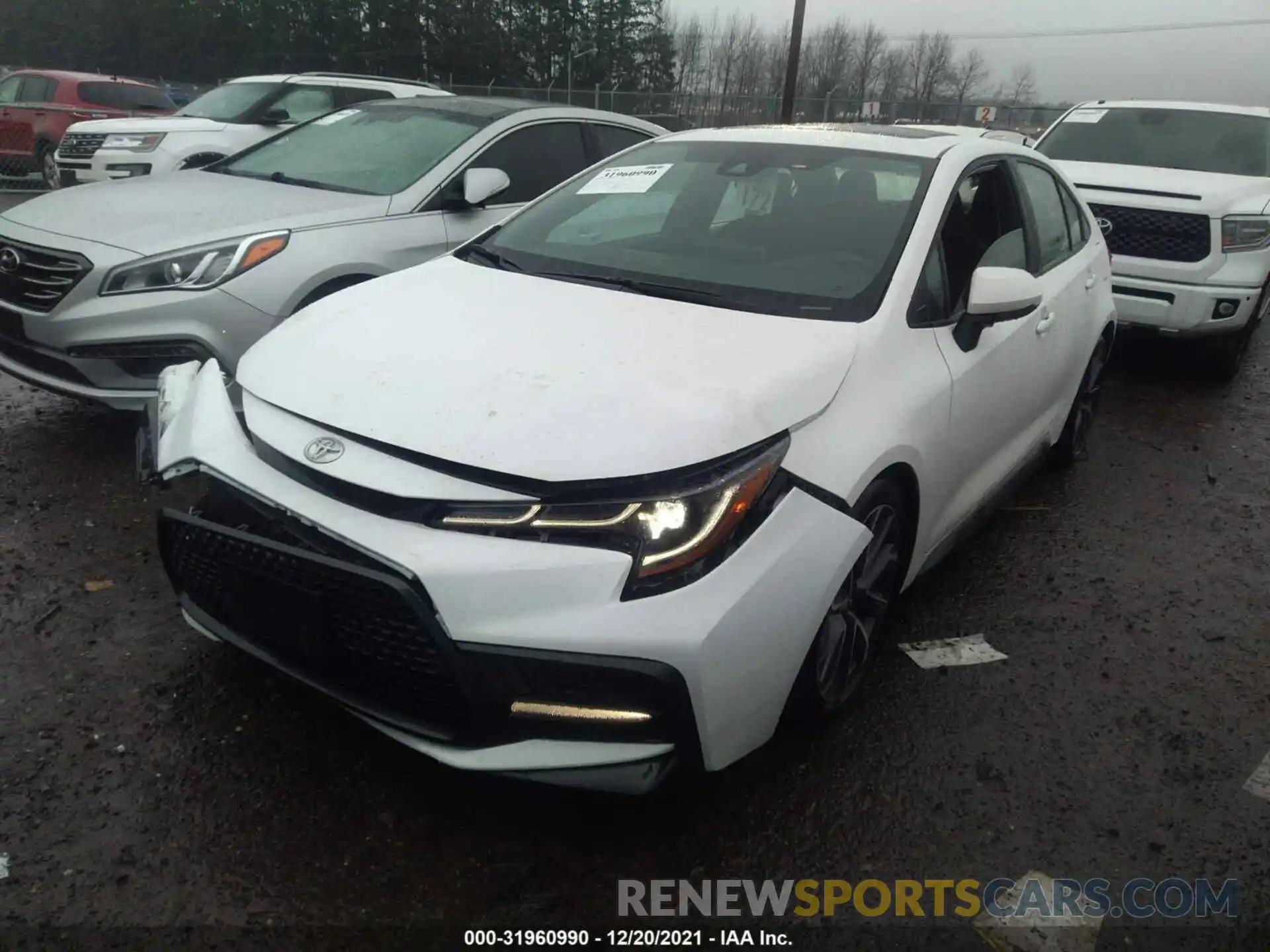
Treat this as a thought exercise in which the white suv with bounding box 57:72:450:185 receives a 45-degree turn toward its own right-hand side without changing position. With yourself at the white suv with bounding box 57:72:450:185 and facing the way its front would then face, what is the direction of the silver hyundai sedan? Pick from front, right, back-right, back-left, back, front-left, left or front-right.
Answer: left

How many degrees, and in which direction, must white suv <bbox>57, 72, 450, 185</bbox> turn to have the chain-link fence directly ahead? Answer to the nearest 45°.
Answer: approximately 180°

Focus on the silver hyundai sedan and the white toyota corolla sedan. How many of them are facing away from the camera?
0

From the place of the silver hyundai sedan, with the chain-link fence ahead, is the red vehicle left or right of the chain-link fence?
left

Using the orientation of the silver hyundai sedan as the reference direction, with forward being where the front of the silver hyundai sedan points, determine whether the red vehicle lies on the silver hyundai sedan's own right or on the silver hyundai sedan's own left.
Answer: on the silver hyundai sedan's own right

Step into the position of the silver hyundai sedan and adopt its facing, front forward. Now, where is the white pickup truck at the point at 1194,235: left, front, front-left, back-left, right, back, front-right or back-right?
back-left

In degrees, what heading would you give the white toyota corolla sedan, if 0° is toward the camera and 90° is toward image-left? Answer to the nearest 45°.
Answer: approximately 45°

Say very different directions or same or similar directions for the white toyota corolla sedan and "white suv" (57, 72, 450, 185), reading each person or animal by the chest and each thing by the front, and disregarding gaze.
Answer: same or similar directions

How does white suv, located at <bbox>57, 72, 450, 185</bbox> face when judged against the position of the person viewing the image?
facing the viewer and to the left of the viewer

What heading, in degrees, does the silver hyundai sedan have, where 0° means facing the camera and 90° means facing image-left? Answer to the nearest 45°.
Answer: approximately 45°

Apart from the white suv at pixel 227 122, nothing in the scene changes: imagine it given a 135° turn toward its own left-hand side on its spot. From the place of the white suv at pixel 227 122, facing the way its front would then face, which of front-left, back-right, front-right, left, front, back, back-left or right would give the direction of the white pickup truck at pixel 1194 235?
front-right

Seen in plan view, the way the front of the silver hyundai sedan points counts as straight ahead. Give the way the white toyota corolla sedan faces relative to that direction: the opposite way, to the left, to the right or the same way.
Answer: the same way

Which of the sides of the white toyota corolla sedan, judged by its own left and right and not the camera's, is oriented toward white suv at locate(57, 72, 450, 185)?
right

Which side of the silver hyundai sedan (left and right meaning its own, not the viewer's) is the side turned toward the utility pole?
back

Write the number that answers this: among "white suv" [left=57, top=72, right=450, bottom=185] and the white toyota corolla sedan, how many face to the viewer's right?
0
